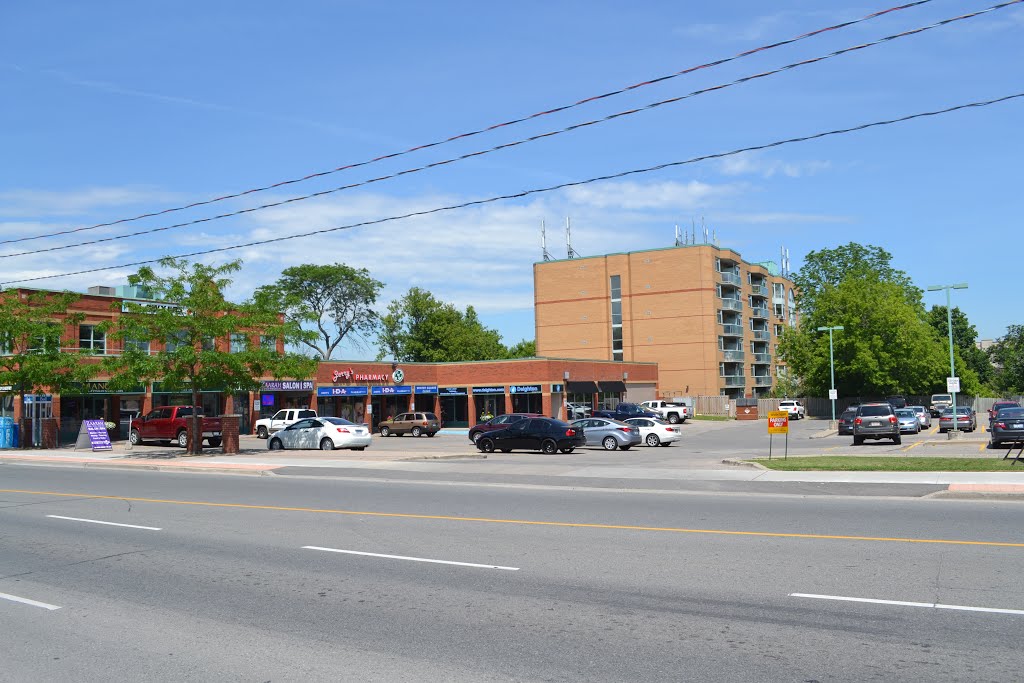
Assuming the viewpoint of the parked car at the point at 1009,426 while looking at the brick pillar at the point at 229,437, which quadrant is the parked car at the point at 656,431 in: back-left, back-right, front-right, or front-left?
front-right

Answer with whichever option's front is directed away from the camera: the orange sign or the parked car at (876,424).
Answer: the parked car

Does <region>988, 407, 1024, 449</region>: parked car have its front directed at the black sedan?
no

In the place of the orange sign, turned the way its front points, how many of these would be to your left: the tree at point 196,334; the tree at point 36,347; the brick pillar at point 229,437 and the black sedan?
0

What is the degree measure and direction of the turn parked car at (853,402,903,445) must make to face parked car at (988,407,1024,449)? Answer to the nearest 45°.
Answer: approximately 135° to its right

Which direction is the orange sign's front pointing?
toward the camera

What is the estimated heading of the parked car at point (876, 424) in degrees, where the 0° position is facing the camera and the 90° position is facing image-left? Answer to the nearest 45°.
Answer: approximately 180°

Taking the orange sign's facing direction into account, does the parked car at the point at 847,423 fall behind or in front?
behind
